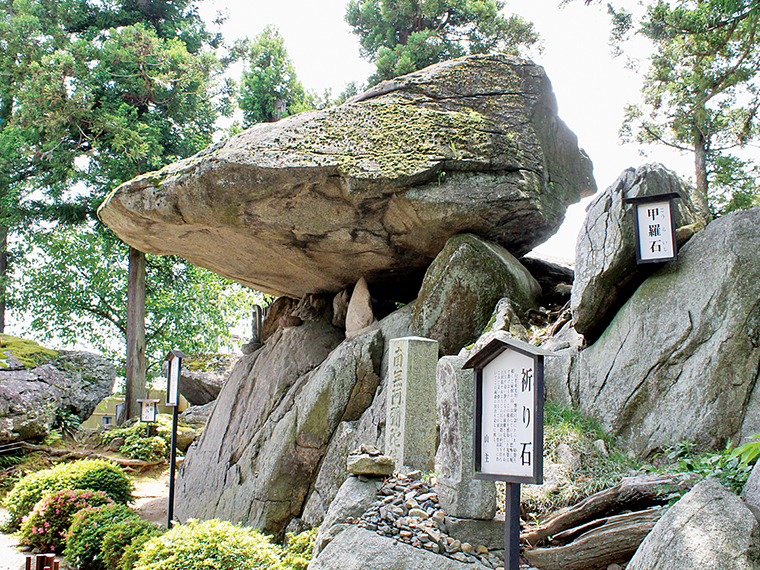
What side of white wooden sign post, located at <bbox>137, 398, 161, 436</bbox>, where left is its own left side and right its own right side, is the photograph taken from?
front

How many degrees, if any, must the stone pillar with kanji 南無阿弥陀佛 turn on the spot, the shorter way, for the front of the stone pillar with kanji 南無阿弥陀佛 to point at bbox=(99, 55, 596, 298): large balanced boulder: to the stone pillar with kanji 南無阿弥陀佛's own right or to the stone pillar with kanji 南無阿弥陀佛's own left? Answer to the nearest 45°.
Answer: approximately 135° to the stone pillar with kanji 南無阿弥陀佛's own right

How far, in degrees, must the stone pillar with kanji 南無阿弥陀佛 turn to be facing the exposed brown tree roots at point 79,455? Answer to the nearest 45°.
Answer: approximately 90° to its right

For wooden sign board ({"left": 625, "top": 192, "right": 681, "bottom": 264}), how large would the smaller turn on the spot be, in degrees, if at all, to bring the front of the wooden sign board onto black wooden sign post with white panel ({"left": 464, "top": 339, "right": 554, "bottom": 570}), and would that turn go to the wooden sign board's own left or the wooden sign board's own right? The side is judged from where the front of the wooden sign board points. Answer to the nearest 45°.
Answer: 0° — it already faces it

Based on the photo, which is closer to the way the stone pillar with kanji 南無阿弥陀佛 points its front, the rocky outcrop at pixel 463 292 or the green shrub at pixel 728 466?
the green shrub

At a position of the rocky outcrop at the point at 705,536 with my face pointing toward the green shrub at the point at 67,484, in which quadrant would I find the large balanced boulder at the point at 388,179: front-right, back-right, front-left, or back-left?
front-right

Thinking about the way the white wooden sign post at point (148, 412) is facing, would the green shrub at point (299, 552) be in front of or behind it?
in front

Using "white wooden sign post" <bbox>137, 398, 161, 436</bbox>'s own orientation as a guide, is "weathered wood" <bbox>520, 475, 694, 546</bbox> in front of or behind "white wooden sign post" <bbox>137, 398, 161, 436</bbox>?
in front

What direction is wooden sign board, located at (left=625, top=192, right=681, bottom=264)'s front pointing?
toward the camera

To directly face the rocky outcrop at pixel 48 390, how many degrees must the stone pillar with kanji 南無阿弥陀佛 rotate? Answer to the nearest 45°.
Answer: approximately 90° to its right

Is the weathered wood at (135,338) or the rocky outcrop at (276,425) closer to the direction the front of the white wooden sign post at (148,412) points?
the rocky outcrop

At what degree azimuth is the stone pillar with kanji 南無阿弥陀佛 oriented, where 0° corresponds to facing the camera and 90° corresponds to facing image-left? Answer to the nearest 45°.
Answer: approximately 45°

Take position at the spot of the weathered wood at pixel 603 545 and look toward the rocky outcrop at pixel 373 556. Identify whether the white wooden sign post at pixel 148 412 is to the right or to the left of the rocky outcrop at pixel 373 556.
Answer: right

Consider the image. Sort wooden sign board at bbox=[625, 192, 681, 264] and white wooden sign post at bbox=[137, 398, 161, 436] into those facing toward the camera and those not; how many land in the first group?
2
